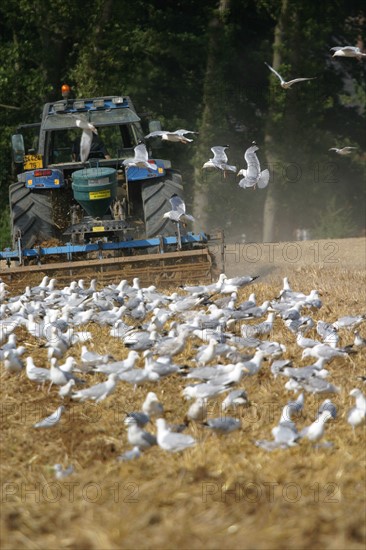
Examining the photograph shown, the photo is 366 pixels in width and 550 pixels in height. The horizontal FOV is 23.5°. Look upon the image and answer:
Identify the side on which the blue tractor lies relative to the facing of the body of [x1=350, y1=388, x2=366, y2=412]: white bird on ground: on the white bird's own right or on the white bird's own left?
on the white bird's own right

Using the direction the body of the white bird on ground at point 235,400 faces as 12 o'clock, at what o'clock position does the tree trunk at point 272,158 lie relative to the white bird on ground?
The tree trunk is roughly at 3 o'clock from the white bird on ground.

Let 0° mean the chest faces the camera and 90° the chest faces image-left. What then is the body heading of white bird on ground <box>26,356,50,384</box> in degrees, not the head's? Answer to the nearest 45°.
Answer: approximately 90°

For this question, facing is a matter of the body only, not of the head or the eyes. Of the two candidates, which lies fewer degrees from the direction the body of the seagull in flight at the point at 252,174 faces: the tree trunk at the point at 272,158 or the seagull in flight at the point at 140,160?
the seagull in flight

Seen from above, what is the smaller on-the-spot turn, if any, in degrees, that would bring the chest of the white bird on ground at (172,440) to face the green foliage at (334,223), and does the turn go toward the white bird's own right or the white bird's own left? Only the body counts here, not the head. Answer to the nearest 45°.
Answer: approximately 90° to the white bird's own right

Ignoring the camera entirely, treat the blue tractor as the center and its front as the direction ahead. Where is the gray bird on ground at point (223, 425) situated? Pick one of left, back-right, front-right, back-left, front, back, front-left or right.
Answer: back

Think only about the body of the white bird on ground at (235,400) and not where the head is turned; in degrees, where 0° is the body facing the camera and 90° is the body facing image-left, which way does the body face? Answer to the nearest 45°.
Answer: approximately 90°

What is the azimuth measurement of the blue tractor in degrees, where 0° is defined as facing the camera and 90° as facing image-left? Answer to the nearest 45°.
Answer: approximately 180°
